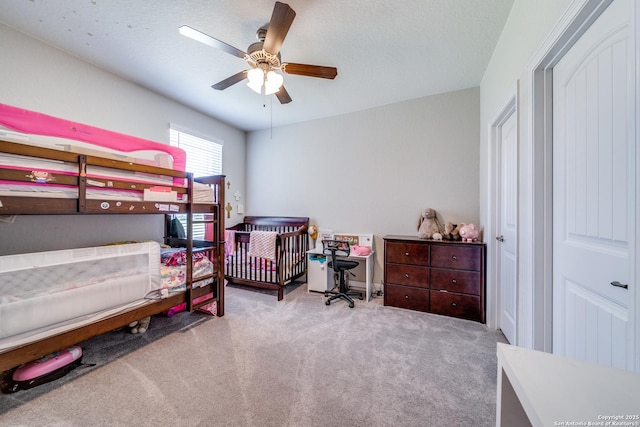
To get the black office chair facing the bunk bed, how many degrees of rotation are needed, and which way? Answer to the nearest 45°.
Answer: approximately 180°

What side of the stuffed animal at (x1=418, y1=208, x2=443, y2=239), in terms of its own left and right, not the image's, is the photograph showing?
front

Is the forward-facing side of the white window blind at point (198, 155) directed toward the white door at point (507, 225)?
yes

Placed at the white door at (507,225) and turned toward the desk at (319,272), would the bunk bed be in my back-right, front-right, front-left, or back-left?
front-left

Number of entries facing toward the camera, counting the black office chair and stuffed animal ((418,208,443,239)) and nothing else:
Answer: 1

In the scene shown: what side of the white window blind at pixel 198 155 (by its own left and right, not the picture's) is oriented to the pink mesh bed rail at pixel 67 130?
right

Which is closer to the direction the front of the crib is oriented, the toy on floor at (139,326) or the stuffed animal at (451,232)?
the toy on floor

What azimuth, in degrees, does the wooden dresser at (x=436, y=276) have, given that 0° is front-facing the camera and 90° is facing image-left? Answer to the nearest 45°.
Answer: approximately 45°

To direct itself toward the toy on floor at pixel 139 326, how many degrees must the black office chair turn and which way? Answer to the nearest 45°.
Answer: approximately 180°

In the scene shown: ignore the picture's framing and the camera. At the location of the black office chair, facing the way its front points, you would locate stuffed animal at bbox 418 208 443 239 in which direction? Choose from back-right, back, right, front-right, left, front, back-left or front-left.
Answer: front-right

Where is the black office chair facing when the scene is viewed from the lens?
facing away from the viewer and to the right of the viewer

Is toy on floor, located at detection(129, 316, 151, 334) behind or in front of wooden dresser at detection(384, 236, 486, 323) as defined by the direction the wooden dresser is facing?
in front

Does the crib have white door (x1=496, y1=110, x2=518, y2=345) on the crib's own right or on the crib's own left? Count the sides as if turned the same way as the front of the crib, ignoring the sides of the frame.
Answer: on the crib's own left

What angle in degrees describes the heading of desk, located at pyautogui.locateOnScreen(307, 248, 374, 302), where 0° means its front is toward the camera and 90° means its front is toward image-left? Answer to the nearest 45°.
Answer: approximately 45°

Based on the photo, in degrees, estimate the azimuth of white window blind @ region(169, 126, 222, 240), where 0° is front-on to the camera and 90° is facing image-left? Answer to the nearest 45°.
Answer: approximately 315°

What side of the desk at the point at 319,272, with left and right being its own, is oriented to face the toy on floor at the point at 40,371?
front

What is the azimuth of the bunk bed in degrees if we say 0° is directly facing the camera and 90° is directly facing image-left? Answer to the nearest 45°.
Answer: approximately 315°

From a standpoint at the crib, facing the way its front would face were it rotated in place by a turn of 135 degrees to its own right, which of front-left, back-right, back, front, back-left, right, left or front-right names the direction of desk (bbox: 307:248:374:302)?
right

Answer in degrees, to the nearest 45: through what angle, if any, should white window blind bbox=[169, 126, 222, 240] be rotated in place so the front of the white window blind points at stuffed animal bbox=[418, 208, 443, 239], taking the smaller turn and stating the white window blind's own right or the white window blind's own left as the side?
0° — it already faces it

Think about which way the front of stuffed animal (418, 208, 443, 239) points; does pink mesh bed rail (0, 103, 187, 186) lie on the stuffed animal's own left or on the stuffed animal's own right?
on the stuffed animal's own right
